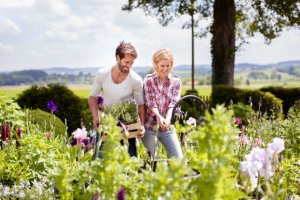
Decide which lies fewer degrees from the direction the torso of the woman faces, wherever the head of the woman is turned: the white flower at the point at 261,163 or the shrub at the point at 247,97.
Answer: the white flower

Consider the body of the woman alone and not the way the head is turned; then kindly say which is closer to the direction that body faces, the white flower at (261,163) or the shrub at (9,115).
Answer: the white flower

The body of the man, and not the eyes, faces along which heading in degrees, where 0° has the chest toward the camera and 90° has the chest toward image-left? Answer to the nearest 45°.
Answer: approximately 0°

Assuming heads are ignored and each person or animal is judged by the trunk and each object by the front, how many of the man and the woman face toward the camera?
2

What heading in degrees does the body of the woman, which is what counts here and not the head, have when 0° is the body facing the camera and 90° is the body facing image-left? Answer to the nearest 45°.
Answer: approximately 0°

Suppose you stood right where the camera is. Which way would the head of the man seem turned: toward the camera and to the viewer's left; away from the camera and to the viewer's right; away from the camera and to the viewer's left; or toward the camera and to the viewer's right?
toward the camera and to the viewer's right
